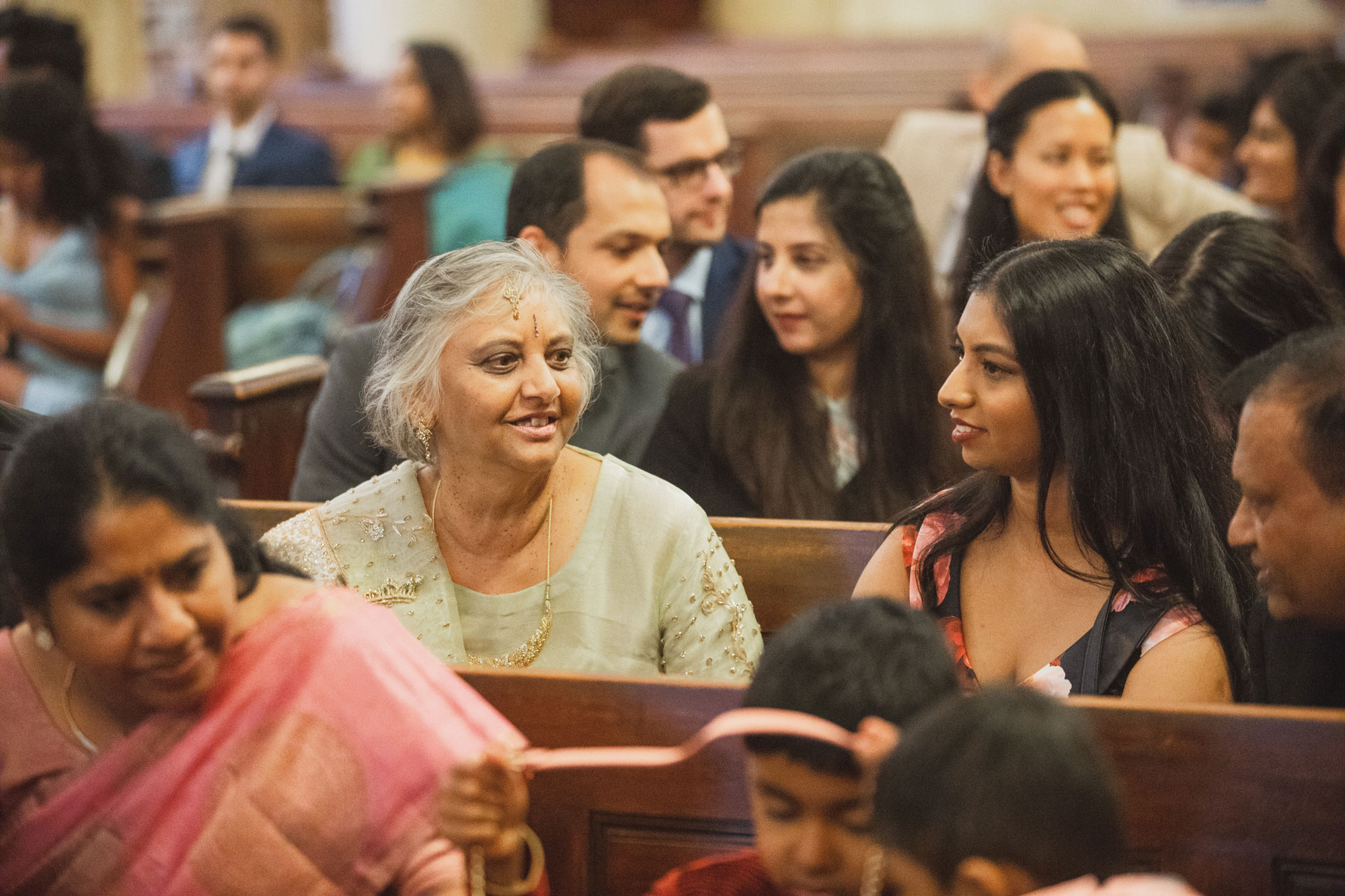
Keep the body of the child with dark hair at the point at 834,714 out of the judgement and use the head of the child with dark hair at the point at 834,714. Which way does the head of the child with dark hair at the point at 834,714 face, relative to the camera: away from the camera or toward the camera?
toward the camera

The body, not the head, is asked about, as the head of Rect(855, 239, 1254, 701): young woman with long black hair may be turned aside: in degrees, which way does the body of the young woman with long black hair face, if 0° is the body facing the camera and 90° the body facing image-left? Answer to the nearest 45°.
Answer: approximately 45°

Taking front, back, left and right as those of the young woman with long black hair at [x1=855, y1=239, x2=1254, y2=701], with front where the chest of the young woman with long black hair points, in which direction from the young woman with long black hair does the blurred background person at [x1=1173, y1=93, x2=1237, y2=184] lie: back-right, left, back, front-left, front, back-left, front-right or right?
back-right

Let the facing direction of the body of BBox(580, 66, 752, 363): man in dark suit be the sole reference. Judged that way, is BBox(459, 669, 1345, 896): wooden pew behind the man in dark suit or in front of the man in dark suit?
in front

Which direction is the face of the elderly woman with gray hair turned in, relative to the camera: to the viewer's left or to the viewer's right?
to the viewer's right

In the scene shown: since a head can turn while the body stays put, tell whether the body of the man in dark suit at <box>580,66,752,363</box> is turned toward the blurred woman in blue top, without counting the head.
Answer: no

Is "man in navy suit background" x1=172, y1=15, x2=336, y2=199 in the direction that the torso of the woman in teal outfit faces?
no

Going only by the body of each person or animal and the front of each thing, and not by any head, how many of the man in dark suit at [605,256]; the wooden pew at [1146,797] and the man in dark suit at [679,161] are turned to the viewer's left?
0

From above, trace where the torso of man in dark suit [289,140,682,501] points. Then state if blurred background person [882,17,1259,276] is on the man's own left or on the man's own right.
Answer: on the man's own left

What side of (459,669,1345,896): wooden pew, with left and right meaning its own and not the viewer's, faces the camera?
front

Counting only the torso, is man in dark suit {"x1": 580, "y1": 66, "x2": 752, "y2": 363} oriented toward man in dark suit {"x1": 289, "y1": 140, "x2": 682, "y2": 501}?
no

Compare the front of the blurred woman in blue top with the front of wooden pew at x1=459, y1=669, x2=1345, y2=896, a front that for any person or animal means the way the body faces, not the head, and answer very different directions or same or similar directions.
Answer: same or similar directions

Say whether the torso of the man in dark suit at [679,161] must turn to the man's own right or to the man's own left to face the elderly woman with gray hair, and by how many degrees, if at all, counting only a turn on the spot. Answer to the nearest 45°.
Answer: approximately 45° to the man's own right

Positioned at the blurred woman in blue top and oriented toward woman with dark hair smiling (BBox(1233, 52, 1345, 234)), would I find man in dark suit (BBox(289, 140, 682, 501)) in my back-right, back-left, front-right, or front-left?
front-right

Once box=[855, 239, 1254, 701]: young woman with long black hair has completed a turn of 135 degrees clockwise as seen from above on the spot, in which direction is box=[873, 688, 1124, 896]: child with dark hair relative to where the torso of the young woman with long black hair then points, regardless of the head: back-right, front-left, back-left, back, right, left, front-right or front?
back

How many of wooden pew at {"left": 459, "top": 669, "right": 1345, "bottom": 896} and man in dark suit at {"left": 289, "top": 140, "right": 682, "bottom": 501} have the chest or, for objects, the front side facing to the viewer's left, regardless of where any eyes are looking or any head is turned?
0

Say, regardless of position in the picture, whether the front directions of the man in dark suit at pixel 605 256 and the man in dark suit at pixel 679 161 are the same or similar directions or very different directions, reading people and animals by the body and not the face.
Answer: same or similar directions
